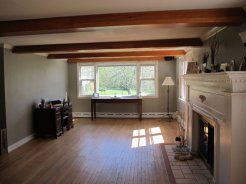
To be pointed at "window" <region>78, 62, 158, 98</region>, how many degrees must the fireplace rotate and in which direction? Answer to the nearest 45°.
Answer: approximately 90° to its right

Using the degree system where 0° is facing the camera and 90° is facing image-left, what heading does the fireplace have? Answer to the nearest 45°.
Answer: approximately 45°

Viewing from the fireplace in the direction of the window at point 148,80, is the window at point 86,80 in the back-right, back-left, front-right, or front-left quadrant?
front-left

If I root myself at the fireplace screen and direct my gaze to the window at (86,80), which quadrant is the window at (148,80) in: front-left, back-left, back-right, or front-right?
front-right

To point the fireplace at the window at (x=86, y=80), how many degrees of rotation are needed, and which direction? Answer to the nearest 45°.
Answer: approximately 90° to its right
